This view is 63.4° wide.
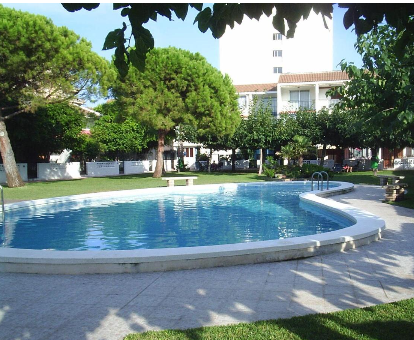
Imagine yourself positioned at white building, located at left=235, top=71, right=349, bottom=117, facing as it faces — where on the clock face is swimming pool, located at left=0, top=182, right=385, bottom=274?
The swimming pool is roughly at 12 o'clock from the white building.

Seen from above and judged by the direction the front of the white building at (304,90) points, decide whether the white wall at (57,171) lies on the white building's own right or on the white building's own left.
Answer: on the white building's own right

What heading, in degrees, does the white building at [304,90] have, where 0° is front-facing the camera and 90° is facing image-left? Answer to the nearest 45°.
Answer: approximately 0°

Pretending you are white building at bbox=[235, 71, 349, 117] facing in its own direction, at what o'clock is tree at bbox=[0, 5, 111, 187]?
The tree is roughly at 1 o'clock from the white building.

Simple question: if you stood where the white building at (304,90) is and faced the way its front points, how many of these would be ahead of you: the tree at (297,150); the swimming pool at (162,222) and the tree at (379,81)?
3

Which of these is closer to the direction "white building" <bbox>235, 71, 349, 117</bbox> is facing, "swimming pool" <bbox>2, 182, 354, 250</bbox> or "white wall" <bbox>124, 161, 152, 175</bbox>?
the swimming pool

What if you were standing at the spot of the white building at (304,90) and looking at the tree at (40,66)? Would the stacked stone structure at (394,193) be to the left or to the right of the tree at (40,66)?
left

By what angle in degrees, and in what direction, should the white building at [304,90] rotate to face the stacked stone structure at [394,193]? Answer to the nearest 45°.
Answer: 0° — it already faces it

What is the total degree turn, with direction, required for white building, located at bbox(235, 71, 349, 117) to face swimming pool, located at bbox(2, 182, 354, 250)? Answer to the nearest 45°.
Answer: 0° — it already faces it

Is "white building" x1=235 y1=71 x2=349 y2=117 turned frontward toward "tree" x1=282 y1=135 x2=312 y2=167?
yes
